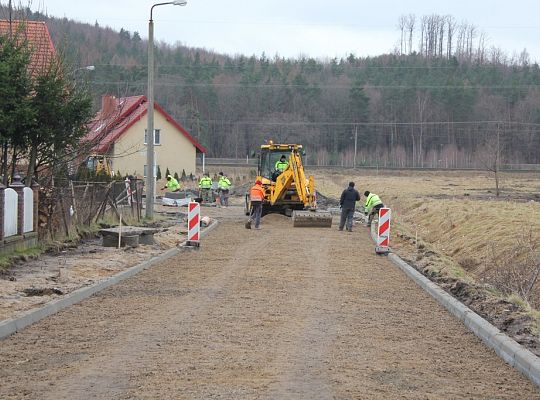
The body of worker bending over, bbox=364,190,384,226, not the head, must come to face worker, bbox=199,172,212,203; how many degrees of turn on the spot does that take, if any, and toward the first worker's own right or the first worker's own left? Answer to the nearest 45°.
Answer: approximately 45° to the first worker's own right

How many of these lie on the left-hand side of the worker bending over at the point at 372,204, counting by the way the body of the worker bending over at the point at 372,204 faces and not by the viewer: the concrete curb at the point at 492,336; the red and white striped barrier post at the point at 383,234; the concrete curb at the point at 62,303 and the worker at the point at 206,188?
3

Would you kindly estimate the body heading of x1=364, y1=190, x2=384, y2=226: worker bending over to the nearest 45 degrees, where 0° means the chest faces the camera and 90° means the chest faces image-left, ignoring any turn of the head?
approximately 90°

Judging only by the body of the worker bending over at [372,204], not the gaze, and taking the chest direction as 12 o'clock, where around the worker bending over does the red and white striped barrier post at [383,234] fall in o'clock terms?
The red and white striped barrier post is roughly at 9 o'clock from the worker bending over.

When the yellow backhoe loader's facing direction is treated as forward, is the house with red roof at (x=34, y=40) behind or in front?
behind
